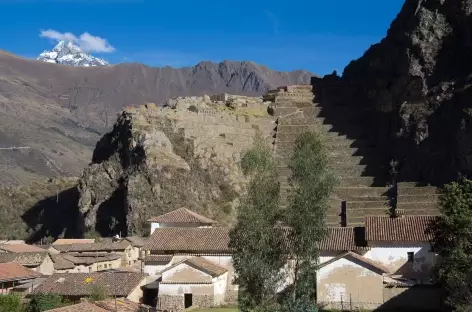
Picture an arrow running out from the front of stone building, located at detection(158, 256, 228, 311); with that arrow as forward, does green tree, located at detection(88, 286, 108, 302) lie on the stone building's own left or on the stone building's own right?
on the stone building's own right

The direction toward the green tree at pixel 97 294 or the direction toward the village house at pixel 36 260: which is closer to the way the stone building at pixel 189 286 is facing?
the green tree

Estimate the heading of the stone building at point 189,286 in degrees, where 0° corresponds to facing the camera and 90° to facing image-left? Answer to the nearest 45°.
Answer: approximately 0°

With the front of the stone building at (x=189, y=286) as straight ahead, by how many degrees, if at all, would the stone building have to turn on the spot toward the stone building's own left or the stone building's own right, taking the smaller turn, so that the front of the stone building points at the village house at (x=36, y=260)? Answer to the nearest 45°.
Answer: approximately 135° to the stone building's own right

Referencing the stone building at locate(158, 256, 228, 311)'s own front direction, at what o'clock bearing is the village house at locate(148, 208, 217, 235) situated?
The village house is roughly at 6 o'clock from the stone building.

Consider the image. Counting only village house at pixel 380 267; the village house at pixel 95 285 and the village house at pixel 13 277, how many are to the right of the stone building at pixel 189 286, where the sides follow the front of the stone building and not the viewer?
2

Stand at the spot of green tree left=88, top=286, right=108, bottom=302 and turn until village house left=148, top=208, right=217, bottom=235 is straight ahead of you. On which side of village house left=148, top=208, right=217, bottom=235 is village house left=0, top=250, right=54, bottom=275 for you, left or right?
left

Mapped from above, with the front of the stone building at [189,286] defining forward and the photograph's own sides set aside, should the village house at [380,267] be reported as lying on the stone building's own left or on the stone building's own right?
on the stone building's own left

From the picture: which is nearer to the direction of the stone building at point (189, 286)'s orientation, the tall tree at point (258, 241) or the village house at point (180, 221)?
the tall tree

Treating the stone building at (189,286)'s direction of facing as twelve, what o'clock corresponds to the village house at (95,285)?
The village house is roughly at 3 o'clock from the stone building.

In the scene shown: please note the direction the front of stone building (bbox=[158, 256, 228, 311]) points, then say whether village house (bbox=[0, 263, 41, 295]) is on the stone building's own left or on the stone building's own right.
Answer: on the stone building's own right
